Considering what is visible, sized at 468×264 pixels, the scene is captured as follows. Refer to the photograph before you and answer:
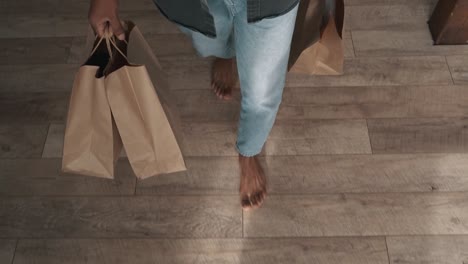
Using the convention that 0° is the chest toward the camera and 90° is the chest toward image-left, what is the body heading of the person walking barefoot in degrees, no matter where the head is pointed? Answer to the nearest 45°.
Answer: approximately 0°
